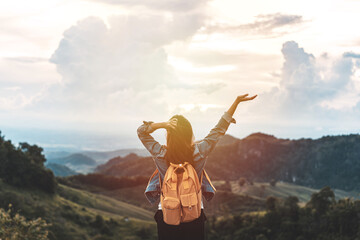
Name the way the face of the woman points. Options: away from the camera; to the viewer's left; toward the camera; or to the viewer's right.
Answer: away from the camera

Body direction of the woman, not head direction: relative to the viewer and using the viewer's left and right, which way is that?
facing away from the viewer

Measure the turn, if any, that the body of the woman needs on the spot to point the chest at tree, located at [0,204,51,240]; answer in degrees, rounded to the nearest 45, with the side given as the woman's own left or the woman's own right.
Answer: approximately 45° to the woman's own left
